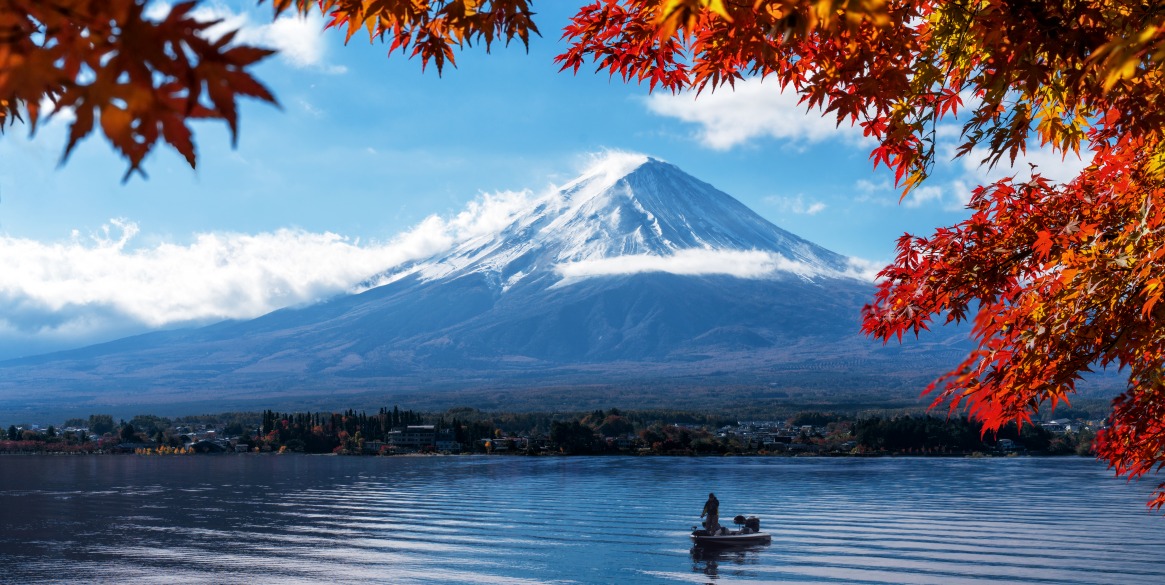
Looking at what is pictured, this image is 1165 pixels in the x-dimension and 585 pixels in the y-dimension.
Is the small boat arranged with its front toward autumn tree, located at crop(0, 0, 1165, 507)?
no
